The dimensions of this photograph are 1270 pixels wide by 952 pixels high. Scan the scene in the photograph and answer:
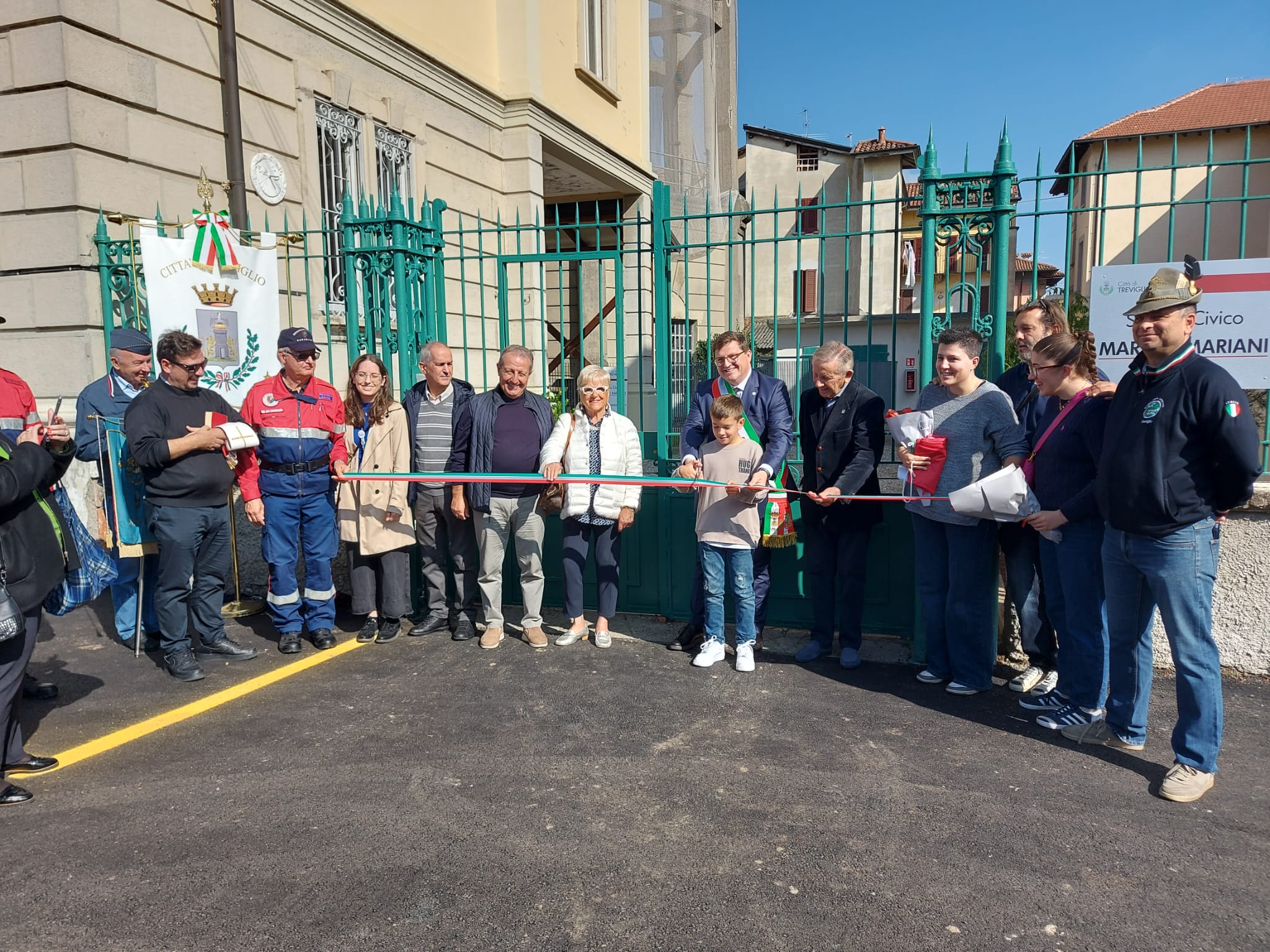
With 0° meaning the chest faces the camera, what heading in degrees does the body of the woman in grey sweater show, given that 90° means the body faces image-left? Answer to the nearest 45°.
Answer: approximately 45°

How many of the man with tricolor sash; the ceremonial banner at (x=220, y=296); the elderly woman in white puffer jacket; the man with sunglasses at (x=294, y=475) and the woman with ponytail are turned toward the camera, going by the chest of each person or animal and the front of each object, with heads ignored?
4

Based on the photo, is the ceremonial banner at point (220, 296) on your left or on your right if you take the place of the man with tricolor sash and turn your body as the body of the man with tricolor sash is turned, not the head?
on your right

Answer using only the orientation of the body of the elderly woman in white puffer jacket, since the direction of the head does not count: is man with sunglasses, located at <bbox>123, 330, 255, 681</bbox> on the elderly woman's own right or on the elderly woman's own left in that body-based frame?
on the elderly woman's own right

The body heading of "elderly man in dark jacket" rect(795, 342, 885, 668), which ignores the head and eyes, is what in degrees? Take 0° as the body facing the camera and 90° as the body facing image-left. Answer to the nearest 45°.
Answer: approximately 45°

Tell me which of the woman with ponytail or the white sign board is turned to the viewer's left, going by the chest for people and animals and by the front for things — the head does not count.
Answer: the woman with ponytail

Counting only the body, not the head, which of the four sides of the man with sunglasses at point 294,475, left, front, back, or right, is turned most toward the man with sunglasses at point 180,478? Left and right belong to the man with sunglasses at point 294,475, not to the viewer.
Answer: right

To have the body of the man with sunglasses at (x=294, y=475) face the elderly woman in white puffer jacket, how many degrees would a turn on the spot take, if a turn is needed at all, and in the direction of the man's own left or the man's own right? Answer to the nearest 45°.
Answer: approximately 90° to the man's own left

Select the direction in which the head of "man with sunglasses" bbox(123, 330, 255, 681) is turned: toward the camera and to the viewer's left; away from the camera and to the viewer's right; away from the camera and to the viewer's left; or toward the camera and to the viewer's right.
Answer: toward the camera and to the viewer's right
